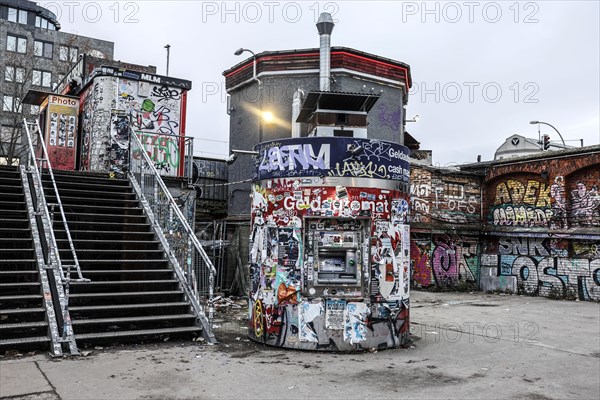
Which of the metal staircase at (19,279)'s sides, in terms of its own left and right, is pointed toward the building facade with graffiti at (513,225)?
left

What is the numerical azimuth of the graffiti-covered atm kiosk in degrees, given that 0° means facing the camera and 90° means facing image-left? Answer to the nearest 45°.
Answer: approximately 0°

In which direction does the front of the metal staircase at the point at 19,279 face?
toward the camera

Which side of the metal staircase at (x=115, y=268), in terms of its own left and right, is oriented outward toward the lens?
front

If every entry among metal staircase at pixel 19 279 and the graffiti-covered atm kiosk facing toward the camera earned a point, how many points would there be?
2

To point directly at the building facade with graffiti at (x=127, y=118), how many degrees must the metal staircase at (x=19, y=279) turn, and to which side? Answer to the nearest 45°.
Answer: approximately 135° to its left

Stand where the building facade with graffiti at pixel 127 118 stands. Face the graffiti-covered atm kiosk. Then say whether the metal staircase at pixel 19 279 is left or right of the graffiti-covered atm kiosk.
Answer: right

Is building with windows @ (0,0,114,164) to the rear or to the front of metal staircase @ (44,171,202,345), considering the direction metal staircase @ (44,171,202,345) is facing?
to the rear

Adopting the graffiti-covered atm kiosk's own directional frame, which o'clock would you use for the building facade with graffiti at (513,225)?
The building facade with graffiti is roughly at 7 o'clock from the graffiti-covered atm kiosk.

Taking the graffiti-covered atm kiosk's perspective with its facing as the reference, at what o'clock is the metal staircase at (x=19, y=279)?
The metal staircase is roughly at 3 o'clock from the graffiti-covered atm kiosk.

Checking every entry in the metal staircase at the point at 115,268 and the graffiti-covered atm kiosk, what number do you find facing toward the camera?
2
